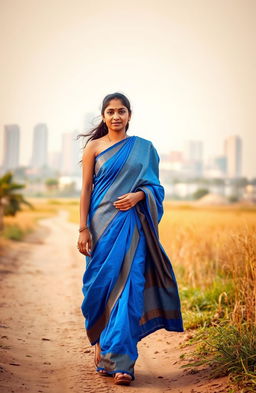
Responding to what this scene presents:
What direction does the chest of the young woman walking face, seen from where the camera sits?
toward the camera

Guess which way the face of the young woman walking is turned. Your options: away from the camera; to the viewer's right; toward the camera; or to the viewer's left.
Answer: toward the camera

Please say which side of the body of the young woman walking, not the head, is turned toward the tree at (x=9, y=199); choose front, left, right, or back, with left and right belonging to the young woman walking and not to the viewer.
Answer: back
